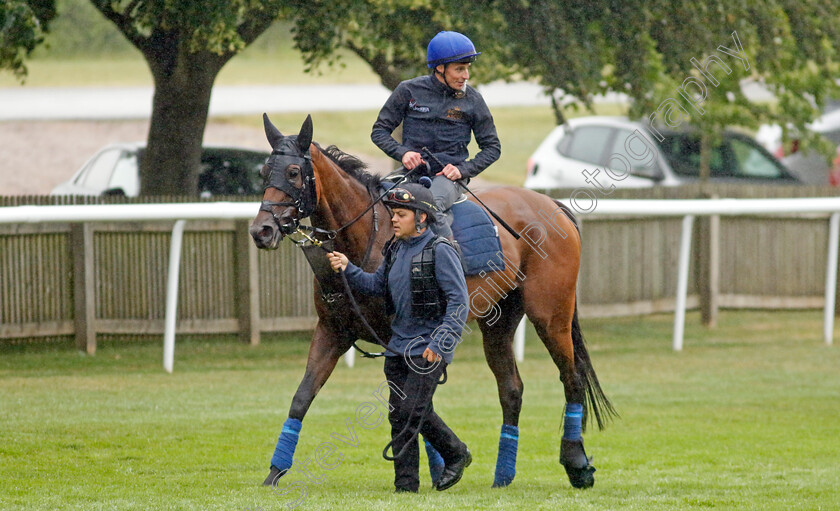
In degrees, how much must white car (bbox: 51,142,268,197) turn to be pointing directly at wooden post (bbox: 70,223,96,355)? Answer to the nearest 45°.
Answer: approximately 90° to its left

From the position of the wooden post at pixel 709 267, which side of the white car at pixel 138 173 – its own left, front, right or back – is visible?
back

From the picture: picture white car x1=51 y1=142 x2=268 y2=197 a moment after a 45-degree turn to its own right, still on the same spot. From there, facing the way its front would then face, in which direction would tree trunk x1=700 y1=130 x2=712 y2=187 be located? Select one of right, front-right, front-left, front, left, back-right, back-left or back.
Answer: back-right

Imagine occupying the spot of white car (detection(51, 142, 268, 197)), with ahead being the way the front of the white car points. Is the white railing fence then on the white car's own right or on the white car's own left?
on the white car's own left

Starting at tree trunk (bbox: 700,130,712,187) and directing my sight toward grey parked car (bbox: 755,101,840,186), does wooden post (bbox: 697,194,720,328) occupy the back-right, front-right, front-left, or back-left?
back-right

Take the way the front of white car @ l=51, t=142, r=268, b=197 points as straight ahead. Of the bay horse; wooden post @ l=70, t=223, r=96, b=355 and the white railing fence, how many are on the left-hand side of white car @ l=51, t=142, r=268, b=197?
3

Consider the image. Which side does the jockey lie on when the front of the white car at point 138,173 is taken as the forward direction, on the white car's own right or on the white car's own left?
on the white car's own left

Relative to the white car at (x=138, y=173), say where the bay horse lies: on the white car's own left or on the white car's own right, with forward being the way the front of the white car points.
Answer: on the white car's own left

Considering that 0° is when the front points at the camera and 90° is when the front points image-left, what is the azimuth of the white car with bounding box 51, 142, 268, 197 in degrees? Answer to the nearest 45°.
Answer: approximately 90°
